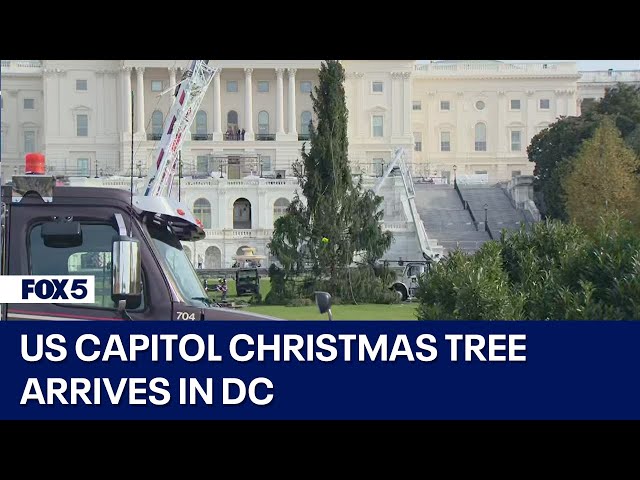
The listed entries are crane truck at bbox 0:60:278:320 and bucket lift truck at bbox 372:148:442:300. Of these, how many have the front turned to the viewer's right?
1

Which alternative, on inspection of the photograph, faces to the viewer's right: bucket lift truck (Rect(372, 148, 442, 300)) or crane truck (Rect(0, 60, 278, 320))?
crane truck (Rect(0, 60, 278, 320))

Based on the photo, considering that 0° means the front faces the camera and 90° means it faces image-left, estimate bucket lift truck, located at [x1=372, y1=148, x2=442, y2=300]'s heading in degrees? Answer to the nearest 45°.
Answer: approximately 45°

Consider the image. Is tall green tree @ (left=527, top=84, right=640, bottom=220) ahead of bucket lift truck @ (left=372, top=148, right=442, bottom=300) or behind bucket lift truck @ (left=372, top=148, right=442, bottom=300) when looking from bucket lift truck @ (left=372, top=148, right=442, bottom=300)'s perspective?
behind

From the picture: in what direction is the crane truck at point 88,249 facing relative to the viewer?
to the viewer's right

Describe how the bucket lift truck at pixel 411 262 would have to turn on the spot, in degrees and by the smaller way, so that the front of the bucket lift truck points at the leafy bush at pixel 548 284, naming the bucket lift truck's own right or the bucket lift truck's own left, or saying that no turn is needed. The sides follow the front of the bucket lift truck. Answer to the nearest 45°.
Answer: approximately 45° to the bucket lift truck's own left
